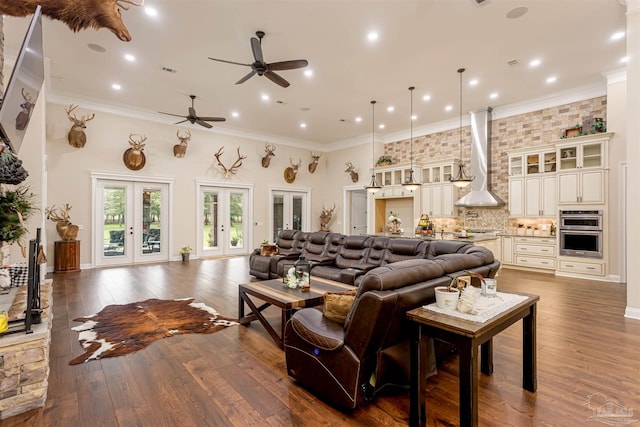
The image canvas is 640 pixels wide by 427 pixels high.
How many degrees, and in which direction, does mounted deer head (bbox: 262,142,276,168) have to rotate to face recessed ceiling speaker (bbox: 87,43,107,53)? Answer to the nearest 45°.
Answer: approximately 90° to its right

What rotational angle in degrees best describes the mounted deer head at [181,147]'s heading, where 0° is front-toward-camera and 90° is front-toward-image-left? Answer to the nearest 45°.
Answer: approximately 315°

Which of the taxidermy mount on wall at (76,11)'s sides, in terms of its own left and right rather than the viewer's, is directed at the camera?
right

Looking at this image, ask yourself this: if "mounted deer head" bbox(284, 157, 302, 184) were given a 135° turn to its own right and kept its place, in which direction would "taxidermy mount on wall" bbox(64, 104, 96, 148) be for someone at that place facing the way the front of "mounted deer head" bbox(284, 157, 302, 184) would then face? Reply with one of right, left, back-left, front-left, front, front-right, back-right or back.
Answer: front-left

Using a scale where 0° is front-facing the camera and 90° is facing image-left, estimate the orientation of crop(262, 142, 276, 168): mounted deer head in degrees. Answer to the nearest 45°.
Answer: approximately 315°

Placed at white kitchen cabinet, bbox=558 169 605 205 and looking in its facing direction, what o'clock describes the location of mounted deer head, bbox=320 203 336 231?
The mounted deer head is roughly at 3 o'clock from the white kitchen cabinet.

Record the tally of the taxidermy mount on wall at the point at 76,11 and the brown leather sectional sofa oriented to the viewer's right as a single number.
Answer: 1

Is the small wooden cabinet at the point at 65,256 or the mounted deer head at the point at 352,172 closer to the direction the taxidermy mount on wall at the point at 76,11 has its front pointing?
the mounted deer head

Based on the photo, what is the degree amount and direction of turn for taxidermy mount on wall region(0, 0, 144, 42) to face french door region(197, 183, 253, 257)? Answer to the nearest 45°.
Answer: approximately 45° to its left

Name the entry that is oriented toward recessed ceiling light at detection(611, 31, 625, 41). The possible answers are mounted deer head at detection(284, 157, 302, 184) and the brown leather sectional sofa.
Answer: the mounted deer head
